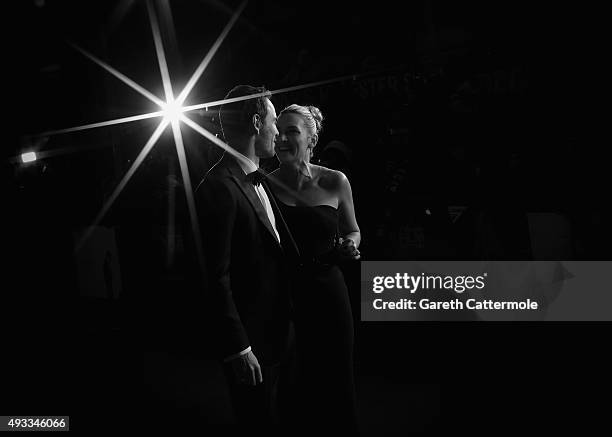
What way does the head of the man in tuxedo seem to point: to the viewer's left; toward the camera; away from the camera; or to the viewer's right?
to the viewer's right

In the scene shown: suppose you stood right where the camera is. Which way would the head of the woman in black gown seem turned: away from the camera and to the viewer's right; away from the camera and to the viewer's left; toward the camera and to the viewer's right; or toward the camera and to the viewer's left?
toward the camera and to the viewer's left

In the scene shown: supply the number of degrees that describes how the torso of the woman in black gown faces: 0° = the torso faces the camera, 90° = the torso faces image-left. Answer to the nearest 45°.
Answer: approximately 45°
